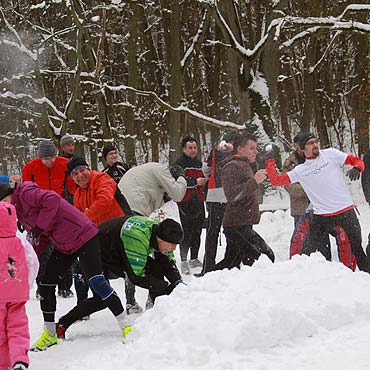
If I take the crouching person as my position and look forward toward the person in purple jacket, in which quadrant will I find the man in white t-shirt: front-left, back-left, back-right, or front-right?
back-right

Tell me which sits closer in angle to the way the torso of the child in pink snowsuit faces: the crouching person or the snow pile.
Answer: the crouching person

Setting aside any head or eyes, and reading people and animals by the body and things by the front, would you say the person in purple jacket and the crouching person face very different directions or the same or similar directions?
very different directions

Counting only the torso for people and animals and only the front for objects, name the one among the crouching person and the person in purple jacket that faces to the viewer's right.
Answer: the crouching person

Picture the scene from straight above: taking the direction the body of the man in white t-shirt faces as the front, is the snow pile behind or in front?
in front

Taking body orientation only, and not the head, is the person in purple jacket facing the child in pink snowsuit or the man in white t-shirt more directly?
the child in pink snowsuit

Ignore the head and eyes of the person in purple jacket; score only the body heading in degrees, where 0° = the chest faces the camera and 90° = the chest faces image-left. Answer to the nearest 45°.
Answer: approximately 90°

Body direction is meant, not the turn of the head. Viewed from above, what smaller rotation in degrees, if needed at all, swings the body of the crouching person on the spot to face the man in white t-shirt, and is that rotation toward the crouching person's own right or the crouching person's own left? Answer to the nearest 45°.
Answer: approximately 45° to the crouching person's own left

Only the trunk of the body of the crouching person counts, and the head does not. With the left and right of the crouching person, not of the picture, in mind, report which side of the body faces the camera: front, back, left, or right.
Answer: right

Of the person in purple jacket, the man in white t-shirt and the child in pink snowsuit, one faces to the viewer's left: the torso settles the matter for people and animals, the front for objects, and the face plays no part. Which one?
the person in purple jacket
